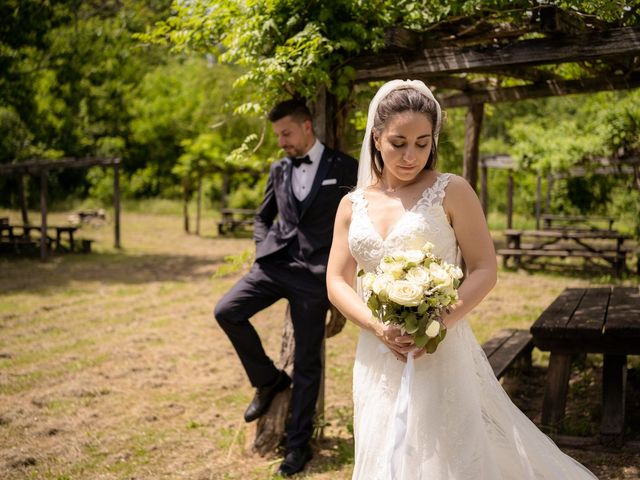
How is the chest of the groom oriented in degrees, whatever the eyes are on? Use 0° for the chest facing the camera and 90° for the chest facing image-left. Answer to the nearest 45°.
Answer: approximately 45°

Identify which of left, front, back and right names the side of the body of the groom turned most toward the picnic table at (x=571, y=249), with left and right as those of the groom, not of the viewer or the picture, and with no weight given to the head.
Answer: back

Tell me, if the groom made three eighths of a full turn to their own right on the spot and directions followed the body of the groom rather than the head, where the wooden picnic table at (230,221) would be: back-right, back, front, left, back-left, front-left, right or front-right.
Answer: front
